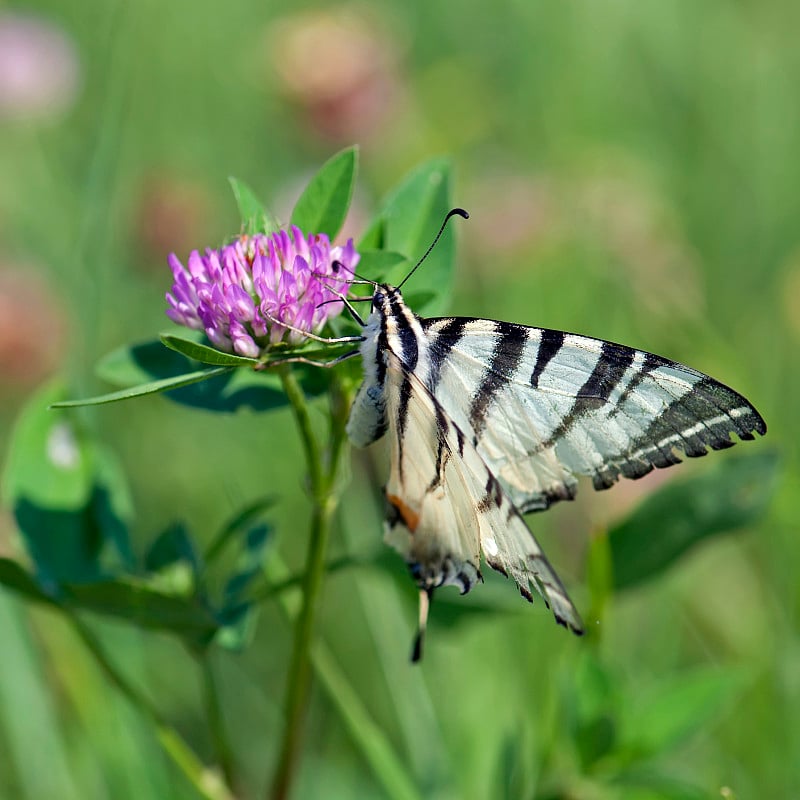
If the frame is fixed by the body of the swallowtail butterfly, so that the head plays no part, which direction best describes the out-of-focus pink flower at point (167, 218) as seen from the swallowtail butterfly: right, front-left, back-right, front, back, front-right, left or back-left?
front-right

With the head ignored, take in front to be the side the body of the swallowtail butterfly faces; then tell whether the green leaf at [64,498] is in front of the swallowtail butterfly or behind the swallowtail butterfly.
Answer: in front

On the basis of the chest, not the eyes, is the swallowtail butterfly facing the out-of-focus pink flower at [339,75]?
no

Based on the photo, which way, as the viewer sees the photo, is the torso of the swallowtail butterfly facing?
to the viewer's left

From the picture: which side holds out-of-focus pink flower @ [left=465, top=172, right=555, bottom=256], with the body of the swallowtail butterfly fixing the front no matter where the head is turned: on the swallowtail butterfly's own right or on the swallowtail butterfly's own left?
on the swallowtail butterfly's own right

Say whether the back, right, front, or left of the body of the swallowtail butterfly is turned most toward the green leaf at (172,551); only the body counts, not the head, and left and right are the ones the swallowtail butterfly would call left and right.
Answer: front
